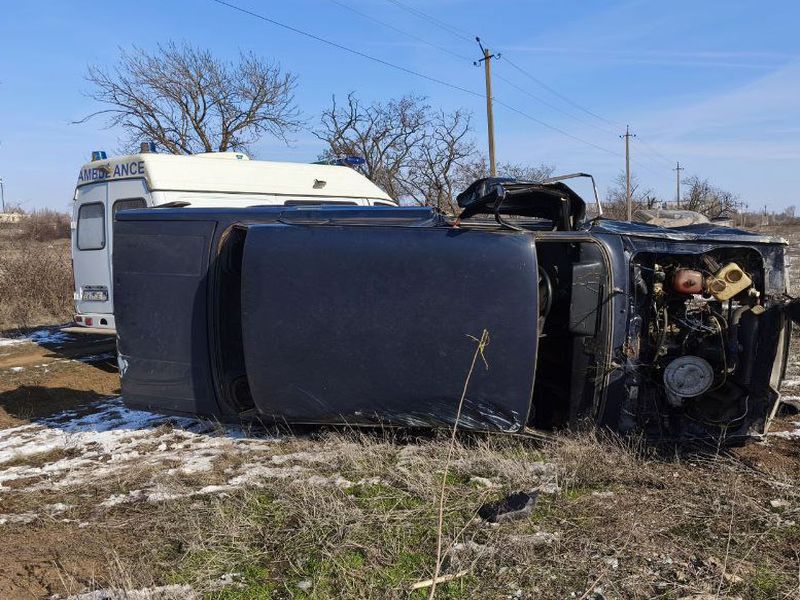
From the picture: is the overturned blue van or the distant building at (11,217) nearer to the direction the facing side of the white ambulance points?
the distant building

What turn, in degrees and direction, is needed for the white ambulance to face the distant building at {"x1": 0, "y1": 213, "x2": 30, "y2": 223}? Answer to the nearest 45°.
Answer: approximately 45° to its left

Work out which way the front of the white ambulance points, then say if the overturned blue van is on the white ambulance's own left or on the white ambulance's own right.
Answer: on the white ambulance's own right

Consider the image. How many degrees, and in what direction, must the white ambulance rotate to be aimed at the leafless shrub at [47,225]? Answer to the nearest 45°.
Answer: approximately 45° to its left

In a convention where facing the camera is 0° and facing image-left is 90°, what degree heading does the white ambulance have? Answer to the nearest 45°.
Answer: approximately 225°
